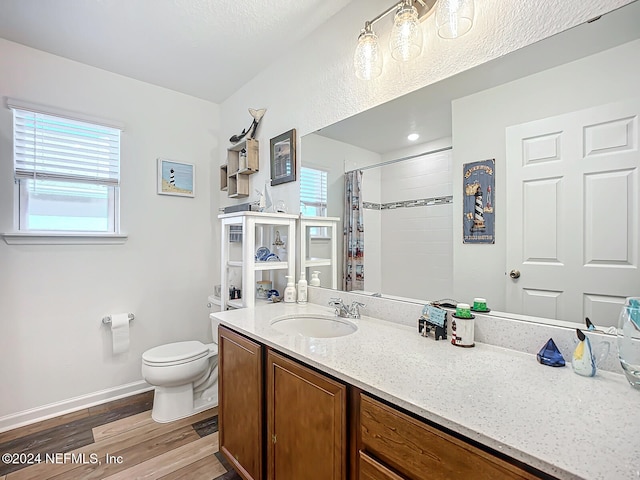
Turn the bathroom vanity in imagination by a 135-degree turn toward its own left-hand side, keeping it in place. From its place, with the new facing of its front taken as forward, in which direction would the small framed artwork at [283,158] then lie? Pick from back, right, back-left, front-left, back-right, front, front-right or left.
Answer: back-left

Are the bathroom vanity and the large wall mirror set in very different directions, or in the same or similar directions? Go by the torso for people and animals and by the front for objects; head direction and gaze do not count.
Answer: same or similar directions

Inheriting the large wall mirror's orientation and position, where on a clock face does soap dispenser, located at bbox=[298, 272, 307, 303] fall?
The soap dispenser is roughly at 2 o'clock from the large wall mirror.

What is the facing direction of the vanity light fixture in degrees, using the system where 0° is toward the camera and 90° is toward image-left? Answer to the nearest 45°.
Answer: approximately 45°

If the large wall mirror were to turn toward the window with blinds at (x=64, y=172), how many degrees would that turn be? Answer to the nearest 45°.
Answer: approximately 45° to its right

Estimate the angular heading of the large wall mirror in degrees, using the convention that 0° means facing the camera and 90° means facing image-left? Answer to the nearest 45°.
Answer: approximately 45°

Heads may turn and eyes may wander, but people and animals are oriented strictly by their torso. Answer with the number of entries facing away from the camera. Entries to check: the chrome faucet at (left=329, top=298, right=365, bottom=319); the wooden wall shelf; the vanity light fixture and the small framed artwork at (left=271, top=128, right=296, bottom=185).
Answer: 0

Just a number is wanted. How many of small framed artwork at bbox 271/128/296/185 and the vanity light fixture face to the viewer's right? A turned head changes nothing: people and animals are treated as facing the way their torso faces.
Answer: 0

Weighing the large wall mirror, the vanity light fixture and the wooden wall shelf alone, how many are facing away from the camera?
0

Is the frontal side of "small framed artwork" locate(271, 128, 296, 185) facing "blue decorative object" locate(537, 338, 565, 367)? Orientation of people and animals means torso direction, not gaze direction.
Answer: no

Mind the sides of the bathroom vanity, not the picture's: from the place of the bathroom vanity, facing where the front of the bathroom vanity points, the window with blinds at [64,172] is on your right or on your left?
on your right

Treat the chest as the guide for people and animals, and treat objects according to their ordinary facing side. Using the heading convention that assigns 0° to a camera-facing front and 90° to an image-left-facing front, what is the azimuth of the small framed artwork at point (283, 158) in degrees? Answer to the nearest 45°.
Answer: approximately 45°

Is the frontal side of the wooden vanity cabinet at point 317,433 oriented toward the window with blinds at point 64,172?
no

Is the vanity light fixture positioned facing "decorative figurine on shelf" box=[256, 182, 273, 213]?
no

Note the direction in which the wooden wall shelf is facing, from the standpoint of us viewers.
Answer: facing the viewer and to the left of the viewer

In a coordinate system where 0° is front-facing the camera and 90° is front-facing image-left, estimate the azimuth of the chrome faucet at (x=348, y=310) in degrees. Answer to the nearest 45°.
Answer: approximately 45°

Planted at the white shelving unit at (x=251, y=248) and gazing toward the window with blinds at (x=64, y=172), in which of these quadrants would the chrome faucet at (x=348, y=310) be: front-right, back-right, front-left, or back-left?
back-left

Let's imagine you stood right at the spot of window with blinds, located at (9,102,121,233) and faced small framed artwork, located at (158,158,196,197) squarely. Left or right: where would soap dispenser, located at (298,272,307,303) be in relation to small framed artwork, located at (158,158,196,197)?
right
